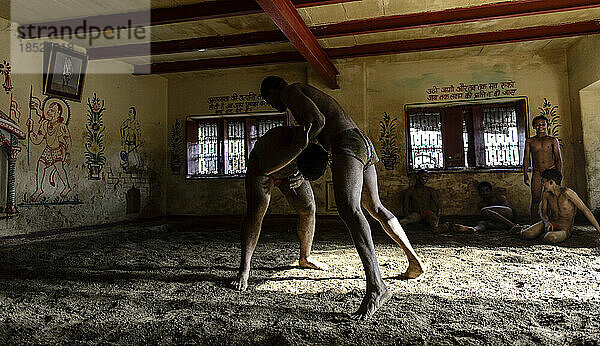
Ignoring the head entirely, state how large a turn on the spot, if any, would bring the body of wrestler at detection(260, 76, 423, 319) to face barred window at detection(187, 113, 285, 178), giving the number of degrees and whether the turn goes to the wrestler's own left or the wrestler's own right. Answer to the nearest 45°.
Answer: approximately 45° to the wrestler's own right

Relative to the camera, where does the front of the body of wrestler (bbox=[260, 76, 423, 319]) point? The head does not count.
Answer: to the viewer's left

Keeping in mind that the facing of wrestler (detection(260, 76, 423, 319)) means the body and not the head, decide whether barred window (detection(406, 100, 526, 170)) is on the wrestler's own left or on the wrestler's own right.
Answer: on the wrestler's own right

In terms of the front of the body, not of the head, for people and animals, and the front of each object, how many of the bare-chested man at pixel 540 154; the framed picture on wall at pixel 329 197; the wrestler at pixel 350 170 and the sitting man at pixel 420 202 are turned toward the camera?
3

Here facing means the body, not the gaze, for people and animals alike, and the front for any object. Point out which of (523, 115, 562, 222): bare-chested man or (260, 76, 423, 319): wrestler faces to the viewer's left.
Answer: the wrestler

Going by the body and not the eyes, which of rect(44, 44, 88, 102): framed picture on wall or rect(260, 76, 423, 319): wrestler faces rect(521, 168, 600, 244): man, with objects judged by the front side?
the framed picture on wall

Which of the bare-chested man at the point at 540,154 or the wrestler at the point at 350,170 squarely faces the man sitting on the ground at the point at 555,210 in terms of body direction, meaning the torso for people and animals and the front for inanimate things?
the bare-chested man

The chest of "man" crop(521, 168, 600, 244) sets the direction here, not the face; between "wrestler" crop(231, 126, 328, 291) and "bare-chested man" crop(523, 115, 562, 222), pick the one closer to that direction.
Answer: the wrestler

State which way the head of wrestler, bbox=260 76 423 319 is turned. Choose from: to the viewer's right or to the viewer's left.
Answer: to the viewer's left

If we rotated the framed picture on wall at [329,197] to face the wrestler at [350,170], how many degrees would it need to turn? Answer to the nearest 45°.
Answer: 0° — it already faces them

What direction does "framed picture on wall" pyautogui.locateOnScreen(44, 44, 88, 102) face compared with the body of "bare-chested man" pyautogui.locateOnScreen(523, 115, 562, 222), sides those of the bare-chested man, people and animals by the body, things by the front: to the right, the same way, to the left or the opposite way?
to the left

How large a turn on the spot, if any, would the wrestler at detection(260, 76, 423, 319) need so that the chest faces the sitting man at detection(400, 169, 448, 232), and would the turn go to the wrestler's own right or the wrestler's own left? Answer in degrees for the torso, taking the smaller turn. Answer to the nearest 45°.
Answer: approximately 90° to the wrestler's own right

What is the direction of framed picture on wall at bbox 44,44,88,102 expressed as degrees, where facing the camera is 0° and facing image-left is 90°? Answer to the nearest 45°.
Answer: approximately 315°
